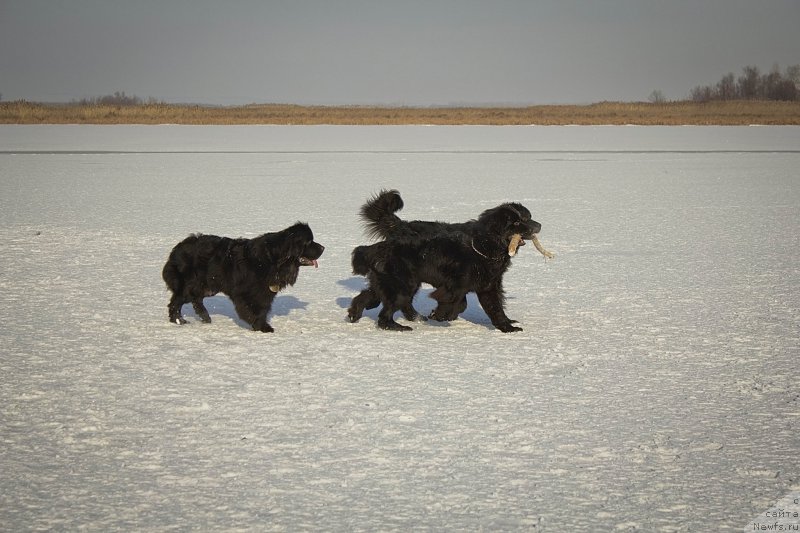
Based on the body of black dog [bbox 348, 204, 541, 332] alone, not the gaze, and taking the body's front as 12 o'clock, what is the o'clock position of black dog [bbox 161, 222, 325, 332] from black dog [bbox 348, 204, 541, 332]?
black dog [bbox 161, 222, 325, 332] is roughly at 6 o'clock from black dog [bbox 348, 204, 541, 332].

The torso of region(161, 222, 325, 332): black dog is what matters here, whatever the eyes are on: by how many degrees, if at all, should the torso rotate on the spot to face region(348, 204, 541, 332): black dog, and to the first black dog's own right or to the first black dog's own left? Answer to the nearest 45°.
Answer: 0° — it already faces it

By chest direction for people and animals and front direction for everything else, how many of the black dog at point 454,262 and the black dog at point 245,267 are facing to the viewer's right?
2

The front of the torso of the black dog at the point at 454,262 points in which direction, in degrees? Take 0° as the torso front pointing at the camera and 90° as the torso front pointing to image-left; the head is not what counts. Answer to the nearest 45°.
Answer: approximately 270°

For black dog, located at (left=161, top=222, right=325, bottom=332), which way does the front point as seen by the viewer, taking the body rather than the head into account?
to the viewer's right
